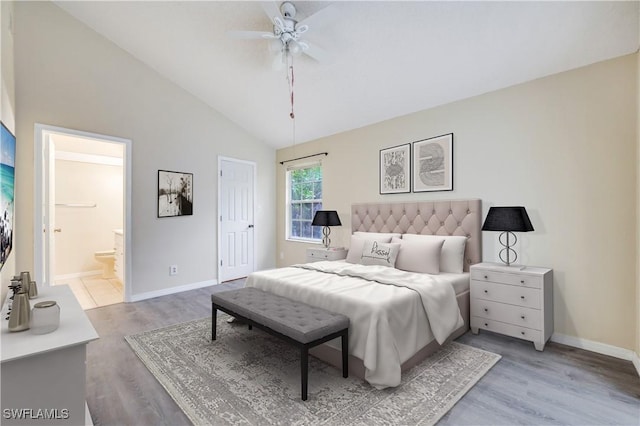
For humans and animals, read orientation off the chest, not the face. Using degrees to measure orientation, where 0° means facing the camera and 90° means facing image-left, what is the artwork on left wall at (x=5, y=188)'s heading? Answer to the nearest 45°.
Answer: approximately 270°

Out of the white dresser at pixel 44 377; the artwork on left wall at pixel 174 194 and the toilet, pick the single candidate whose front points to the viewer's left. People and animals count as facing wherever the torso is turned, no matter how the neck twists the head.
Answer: the toilet

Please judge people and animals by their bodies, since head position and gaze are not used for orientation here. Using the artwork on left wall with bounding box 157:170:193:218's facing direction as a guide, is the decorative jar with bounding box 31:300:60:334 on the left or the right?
on its right

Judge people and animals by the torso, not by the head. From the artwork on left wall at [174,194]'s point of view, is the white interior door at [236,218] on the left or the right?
on its left

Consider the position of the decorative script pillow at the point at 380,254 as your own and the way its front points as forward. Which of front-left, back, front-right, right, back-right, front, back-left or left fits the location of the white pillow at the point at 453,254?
back-left

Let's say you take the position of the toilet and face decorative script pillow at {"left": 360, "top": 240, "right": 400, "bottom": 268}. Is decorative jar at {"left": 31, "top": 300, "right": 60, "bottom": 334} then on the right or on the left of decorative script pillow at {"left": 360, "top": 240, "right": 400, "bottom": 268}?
right

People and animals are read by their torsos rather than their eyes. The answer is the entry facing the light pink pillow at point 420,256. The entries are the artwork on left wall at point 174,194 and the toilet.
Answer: the artwork on left wall

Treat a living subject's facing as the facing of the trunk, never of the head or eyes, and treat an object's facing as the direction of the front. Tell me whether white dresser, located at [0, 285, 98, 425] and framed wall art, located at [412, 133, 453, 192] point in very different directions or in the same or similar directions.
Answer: very different directions

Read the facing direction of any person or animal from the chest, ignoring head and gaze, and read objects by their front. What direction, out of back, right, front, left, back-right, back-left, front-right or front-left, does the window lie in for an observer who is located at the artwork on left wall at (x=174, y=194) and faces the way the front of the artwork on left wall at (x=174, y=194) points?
front-left
